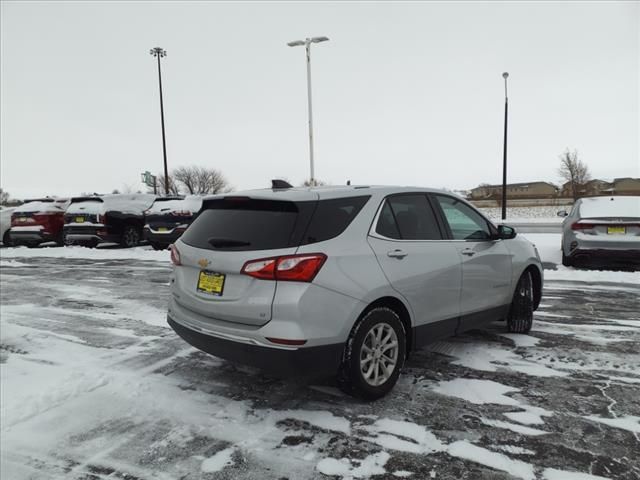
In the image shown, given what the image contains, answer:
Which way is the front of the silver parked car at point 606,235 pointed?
away from the camera

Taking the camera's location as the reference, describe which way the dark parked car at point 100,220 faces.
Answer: facing away from the viewer and to the right of the viewer

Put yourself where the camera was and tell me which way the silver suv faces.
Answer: facing away from the viewer and to the right of the viewer

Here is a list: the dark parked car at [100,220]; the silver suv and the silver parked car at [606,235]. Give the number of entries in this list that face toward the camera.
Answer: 0

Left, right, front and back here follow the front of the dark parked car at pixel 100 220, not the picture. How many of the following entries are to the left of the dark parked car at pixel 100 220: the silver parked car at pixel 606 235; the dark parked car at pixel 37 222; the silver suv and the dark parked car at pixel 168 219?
1

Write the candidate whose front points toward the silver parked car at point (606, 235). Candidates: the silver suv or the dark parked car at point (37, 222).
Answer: the silver suv

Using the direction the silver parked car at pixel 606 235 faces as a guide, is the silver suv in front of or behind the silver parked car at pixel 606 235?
behind

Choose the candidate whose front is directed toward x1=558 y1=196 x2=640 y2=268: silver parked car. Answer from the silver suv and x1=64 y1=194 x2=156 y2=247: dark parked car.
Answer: the silver suv

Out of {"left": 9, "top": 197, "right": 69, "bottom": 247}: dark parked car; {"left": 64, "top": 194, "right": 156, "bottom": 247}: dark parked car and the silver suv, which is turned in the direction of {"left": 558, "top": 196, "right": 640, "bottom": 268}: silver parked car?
the silver suv

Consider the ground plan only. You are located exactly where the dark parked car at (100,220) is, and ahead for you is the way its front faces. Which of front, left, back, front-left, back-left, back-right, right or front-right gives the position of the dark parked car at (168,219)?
right

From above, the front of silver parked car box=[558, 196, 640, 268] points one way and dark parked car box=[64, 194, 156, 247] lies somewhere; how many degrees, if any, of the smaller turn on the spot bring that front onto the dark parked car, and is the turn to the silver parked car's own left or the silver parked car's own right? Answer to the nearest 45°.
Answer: approximately 90° to the silver parked car's own left

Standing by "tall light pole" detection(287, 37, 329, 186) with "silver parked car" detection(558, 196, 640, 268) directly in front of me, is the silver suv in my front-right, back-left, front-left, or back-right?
front-right

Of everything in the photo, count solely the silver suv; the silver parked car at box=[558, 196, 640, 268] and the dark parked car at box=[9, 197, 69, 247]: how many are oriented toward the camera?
0

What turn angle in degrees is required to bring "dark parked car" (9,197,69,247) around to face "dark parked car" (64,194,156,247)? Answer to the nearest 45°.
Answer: approximately 90° to its right

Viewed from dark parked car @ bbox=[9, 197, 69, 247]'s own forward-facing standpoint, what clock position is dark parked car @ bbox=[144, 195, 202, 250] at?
dark parked car @ bbox=[144, 195, 202, 250] is roughly at 3 o'clock from dark parked car @ bbox=[9, 197, 69, 247].

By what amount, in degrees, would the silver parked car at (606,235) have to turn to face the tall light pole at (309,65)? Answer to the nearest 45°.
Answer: approximately 45° to its left
